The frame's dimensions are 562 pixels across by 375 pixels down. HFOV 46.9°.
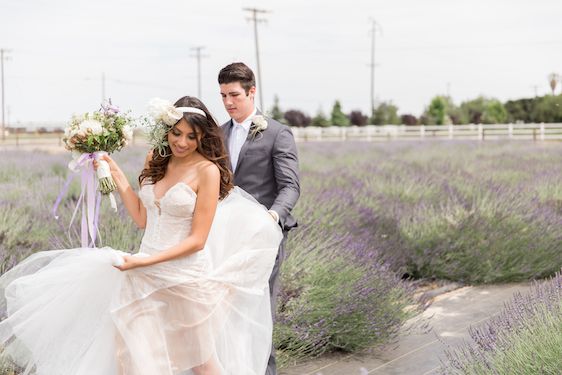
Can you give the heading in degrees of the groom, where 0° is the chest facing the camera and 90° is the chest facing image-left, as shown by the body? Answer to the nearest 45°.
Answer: approximately 45°

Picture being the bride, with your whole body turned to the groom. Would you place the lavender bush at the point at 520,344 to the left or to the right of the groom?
right

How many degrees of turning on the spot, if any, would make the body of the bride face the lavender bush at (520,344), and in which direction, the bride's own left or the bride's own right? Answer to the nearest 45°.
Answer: approximately 135° to the bride's own left

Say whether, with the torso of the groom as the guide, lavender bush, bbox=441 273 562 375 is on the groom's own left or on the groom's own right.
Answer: on the groom's own left

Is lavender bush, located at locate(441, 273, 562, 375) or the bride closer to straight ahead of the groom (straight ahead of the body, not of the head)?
the bride
